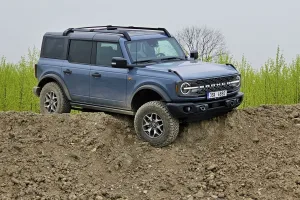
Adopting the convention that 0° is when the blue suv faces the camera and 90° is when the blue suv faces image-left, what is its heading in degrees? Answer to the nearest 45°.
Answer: approximately 315°
